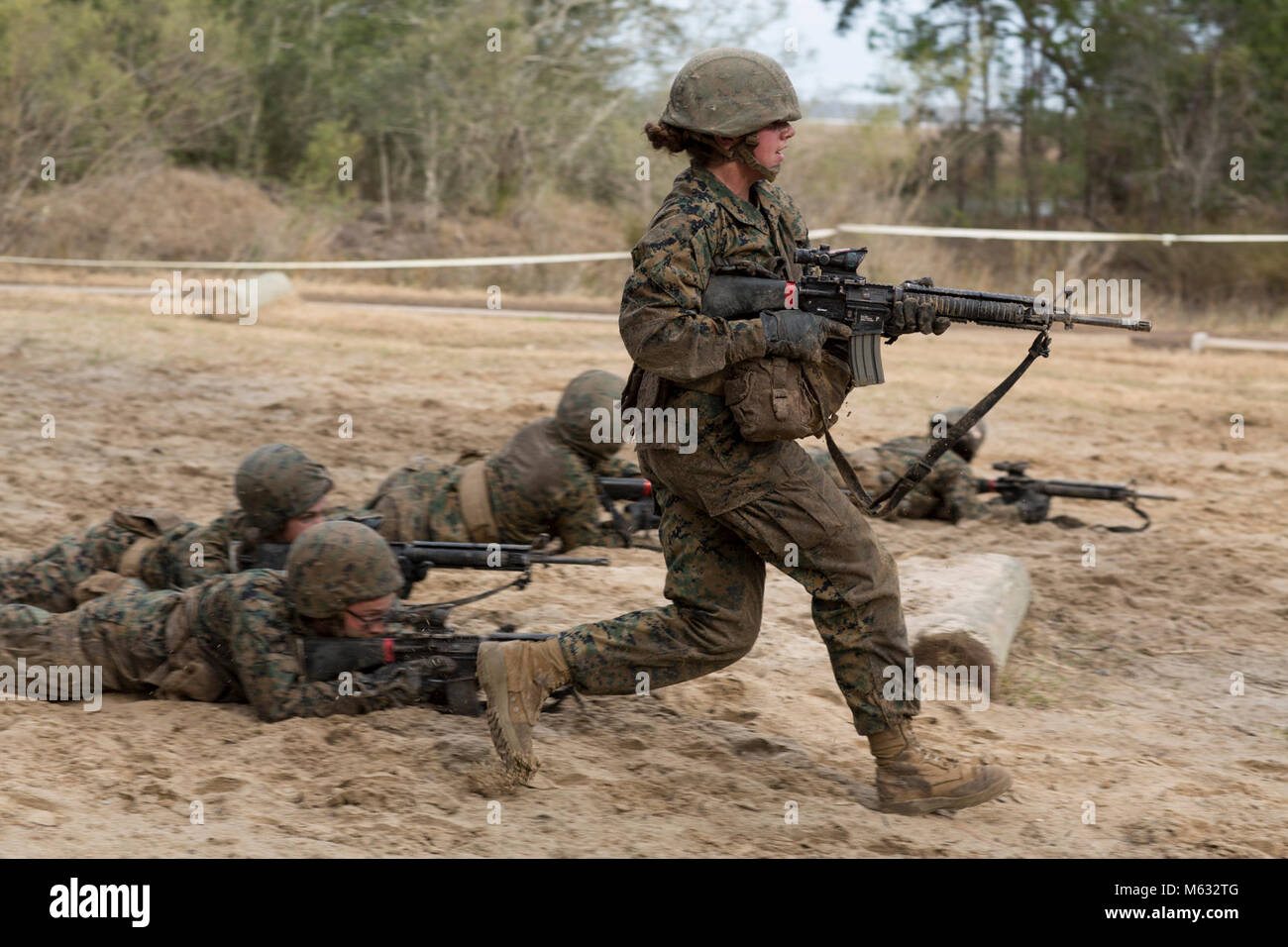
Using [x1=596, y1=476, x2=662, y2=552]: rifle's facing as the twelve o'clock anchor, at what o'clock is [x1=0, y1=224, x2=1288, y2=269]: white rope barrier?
The white rope barrier is roughly at 9 o'clock from the rifle.

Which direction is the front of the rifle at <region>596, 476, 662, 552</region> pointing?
to the viewer's right
